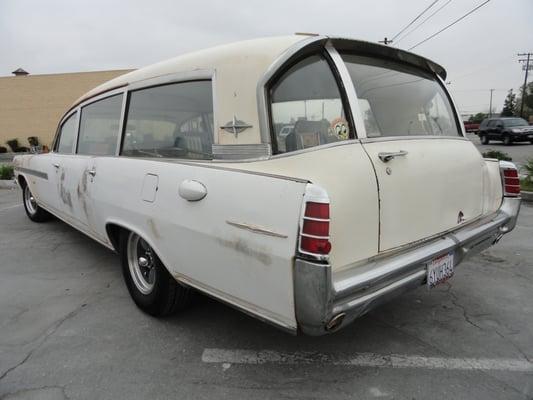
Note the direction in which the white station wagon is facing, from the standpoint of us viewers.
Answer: facing away from the viewer and to the left of the viewer

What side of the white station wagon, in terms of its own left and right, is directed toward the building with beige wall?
front

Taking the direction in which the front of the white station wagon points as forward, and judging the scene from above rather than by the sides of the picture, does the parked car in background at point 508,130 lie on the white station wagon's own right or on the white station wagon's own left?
on the white station wagon's own right

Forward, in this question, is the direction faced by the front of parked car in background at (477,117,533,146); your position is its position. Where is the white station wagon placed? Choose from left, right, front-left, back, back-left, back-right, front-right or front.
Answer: front-right

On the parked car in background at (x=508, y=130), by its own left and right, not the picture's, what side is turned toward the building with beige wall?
right

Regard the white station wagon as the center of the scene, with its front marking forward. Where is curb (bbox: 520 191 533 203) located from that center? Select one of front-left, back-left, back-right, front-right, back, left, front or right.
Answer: right

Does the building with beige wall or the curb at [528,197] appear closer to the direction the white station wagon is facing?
the building with beige wall

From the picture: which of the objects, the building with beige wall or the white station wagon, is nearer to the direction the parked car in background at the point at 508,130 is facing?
the white station wagon
